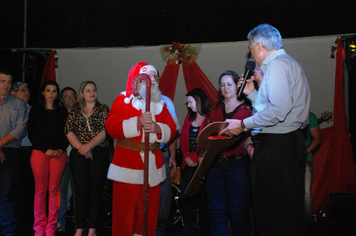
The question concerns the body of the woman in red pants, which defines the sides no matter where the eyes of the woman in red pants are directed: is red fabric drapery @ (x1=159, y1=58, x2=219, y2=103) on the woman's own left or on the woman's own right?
on the woman's own left

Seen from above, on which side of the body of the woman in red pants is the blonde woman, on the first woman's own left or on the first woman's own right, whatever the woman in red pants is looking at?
on the first woman's own left

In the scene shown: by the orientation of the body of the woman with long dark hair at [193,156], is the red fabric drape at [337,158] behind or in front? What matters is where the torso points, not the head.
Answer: behind

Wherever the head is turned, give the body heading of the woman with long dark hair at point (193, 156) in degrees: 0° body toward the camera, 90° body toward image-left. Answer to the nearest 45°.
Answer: approximately 45°

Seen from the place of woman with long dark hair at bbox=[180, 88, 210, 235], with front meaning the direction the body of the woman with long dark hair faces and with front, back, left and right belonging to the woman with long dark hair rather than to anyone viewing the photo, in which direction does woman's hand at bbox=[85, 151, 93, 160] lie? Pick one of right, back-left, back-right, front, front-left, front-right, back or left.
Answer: front-right

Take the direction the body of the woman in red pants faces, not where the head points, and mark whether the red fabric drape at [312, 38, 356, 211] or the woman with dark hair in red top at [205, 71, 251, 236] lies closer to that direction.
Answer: the woman with dark hair in red top

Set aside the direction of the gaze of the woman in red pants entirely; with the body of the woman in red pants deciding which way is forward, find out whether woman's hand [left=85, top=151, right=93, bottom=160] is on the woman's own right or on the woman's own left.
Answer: on the woman's own left

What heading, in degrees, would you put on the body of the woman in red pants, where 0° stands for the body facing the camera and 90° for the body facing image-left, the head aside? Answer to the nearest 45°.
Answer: approximately 0°

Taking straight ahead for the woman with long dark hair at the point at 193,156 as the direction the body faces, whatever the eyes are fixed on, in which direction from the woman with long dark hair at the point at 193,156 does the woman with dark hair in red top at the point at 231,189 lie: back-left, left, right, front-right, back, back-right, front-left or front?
left

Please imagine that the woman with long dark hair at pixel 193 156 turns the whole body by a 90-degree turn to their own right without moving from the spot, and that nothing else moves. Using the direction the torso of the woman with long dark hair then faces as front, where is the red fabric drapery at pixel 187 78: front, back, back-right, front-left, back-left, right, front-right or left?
front-right

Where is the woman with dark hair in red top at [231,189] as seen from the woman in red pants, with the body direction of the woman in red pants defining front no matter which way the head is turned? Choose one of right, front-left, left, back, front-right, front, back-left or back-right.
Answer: front-left

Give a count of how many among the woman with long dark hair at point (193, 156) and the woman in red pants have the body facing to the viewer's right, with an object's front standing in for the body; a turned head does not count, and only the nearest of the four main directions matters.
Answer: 0

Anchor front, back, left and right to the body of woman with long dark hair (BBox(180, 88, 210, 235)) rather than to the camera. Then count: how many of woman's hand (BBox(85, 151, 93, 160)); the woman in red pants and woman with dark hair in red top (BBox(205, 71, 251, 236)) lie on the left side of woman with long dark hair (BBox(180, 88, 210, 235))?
1
